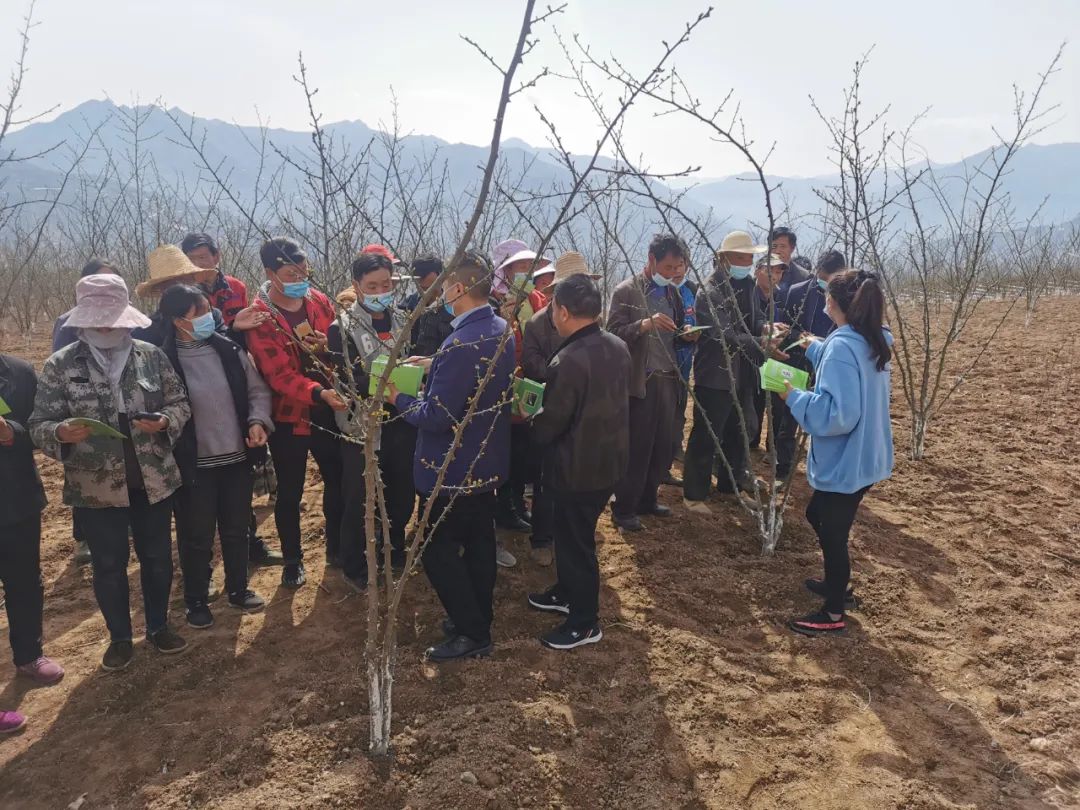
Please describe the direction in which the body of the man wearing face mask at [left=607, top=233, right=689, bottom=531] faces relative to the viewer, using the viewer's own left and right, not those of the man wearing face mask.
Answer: facing the viewer and to the right of the viewer

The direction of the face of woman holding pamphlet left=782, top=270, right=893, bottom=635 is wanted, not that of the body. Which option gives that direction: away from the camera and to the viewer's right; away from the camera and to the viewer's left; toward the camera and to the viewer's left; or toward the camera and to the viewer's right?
away from the camera and to the viewer's left

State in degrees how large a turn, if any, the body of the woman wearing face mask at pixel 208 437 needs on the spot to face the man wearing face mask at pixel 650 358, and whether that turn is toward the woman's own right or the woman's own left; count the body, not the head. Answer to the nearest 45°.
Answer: approximately 45° to the woman's own left

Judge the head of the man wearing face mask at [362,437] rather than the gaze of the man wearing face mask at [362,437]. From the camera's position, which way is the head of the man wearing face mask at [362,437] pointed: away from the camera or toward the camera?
toward the camera

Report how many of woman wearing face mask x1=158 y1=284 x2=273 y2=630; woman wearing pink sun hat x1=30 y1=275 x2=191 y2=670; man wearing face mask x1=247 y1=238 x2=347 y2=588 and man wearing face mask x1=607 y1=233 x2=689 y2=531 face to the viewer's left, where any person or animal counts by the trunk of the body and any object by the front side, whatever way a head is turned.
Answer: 0

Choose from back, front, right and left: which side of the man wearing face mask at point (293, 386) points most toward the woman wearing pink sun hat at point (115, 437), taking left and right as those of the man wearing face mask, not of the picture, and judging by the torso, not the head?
right

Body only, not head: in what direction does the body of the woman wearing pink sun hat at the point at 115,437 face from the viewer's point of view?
toward the camera

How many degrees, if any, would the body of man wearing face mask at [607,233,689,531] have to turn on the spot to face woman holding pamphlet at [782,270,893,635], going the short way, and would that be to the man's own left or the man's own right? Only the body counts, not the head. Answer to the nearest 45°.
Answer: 0° — they already face them

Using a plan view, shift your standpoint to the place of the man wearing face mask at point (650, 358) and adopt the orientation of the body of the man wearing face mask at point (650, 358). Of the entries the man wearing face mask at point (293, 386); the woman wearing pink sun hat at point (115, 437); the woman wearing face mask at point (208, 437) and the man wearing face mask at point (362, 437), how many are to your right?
4
